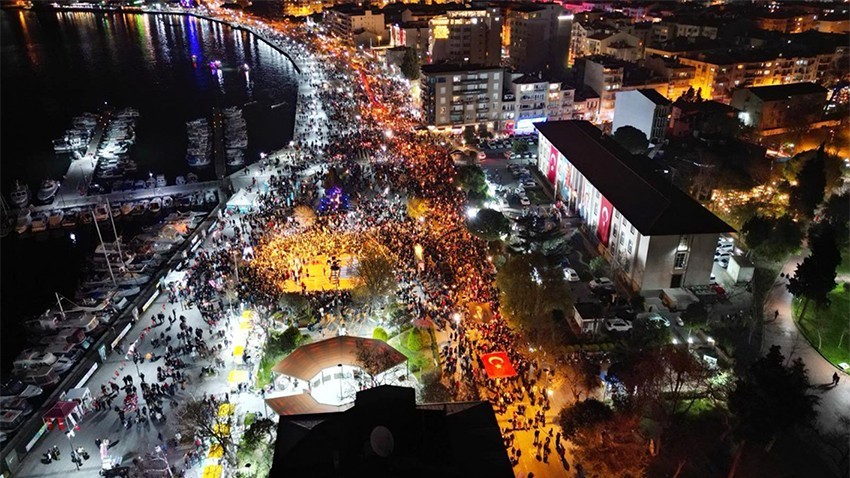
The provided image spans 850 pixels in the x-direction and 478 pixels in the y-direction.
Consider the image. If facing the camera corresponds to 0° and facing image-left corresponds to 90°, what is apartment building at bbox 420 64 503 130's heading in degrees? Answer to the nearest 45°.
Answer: approximately 0°

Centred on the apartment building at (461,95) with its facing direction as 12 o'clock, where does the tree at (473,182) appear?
The tree is roughly at 12 o'clock from the apartment building.

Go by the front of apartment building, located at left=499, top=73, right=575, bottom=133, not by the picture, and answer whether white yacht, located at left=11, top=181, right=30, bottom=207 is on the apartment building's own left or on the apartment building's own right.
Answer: on the apartment building's own right

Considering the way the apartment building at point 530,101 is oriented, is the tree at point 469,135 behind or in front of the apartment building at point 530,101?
in front

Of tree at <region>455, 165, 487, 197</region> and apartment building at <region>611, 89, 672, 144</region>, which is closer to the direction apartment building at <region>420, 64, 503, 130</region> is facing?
the tree

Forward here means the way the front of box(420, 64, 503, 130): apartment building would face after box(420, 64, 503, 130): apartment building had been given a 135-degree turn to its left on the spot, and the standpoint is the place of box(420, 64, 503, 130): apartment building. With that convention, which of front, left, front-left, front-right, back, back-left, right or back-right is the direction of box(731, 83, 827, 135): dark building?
front-right

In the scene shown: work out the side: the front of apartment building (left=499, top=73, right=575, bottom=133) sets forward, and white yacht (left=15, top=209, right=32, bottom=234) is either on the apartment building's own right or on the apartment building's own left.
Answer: on the apartment building's own right

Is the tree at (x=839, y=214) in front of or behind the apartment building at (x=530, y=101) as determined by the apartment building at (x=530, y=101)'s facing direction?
in front

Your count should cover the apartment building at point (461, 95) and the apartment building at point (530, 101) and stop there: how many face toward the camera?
2

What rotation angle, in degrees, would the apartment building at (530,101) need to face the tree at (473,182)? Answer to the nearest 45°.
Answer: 0° — it already faces it

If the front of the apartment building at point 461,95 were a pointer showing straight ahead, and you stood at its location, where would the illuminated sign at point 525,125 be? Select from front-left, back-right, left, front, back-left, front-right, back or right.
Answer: left
